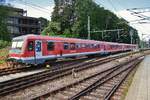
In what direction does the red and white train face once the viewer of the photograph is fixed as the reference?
facing the viewer and to the left of the viewer
